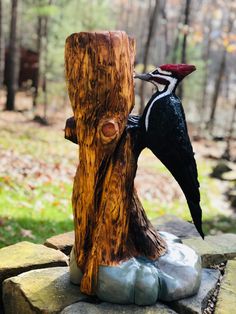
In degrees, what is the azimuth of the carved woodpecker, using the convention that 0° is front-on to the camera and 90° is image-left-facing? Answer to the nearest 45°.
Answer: approximately 90°
